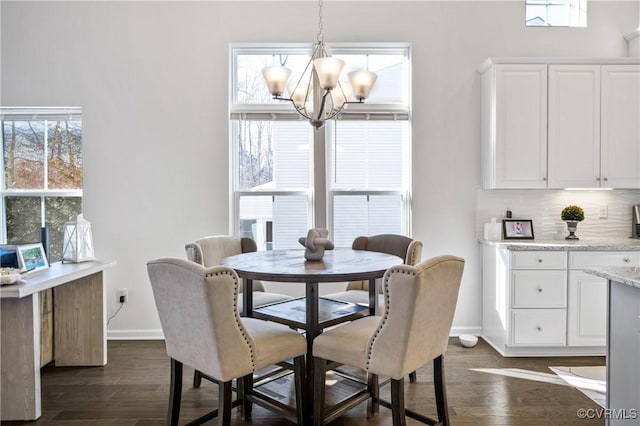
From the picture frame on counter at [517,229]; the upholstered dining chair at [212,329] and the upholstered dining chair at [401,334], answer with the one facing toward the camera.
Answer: the picture frame on counter

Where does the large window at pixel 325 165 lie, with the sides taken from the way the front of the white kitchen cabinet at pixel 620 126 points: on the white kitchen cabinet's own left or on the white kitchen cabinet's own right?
on the white kitchen cabinet's own right

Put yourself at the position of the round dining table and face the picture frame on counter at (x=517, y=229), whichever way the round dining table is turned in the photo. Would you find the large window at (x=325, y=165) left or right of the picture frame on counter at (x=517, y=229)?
left

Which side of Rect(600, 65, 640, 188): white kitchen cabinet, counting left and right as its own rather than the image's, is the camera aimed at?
front

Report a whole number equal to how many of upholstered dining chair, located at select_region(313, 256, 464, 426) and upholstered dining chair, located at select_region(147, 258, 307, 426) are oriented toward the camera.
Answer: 0

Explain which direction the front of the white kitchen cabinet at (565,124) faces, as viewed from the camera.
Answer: facing the viewer

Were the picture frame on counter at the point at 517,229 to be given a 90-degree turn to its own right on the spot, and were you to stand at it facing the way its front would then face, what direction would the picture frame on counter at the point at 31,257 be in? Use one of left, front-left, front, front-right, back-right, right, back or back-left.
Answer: front-left

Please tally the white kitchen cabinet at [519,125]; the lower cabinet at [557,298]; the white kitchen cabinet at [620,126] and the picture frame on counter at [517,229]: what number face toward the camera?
4

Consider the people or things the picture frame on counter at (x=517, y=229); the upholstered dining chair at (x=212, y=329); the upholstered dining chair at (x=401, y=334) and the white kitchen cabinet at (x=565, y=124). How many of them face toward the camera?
2

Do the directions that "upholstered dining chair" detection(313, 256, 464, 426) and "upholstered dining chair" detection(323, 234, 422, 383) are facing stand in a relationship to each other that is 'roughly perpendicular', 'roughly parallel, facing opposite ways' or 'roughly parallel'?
roughly perpendicular

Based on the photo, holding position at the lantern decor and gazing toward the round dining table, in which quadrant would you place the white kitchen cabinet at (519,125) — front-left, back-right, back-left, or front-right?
front-left
